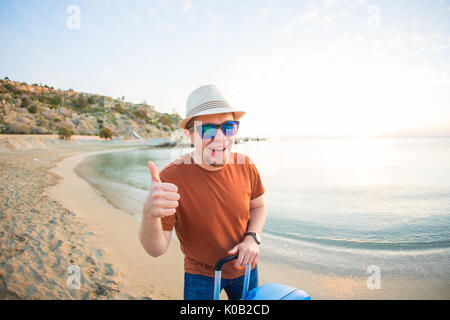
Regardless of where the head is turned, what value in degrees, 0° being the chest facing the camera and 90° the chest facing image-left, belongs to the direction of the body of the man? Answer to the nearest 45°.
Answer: approximately 0°

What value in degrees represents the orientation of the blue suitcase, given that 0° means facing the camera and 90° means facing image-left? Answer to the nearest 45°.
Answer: approximately 315°

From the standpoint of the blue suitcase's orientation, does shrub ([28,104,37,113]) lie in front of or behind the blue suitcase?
behind
